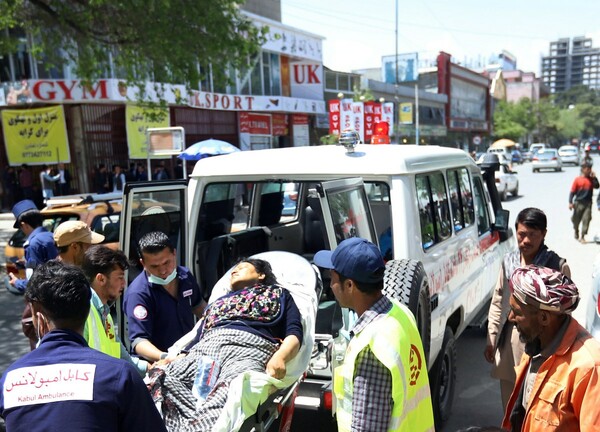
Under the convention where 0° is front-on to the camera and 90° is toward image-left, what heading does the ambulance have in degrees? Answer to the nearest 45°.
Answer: approximately 225°

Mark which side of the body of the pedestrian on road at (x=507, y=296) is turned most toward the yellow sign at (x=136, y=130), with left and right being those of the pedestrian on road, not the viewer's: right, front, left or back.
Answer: right

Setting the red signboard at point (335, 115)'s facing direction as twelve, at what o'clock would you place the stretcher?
The stretcher is roughly at 12 o'clock from the red signboard.

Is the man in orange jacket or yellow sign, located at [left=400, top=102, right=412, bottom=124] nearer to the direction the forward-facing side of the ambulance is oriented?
the yellow sign

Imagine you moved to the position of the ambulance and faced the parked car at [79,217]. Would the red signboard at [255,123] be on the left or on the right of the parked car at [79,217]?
right

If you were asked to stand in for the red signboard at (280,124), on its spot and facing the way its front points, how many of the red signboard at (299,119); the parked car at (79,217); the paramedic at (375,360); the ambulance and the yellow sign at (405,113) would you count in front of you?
3

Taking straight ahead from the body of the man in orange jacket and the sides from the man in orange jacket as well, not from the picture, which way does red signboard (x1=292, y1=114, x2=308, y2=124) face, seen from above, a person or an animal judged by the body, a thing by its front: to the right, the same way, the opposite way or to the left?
to the left

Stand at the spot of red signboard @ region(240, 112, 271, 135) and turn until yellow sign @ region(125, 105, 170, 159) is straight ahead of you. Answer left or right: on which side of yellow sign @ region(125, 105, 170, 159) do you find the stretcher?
left

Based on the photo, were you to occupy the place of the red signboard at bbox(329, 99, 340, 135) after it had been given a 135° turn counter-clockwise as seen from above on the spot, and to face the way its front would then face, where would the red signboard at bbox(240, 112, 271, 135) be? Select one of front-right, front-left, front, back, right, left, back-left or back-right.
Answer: back
